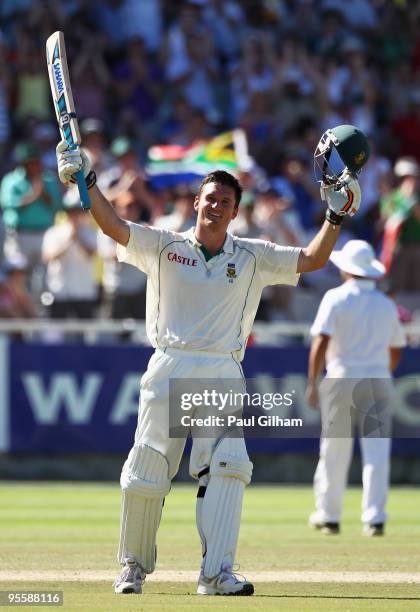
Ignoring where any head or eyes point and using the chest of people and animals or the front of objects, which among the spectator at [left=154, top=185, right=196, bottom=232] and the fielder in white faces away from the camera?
the fielder in white

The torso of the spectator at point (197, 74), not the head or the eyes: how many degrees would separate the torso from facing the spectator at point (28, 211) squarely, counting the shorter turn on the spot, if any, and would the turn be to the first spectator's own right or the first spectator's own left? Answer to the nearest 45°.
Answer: approximately 45° to the first spectator's own right

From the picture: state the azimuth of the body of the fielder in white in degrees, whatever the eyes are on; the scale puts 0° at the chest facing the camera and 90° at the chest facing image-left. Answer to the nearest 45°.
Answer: approximately 180°

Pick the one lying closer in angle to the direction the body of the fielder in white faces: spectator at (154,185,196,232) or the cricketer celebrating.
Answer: the spectator

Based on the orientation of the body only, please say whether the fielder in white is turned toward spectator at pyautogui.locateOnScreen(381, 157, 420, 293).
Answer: yes

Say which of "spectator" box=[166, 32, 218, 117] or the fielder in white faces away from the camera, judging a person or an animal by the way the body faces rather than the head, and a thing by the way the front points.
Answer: the fielder in white

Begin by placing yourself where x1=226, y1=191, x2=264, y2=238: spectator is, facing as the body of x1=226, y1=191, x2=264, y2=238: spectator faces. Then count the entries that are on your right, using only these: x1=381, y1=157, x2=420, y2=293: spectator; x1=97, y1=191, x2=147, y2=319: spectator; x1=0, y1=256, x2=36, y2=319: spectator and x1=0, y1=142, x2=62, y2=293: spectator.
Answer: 3

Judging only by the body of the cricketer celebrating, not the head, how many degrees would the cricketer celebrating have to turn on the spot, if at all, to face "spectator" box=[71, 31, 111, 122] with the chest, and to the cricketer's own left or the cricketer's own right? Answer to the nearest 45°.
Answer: approximately 180°
